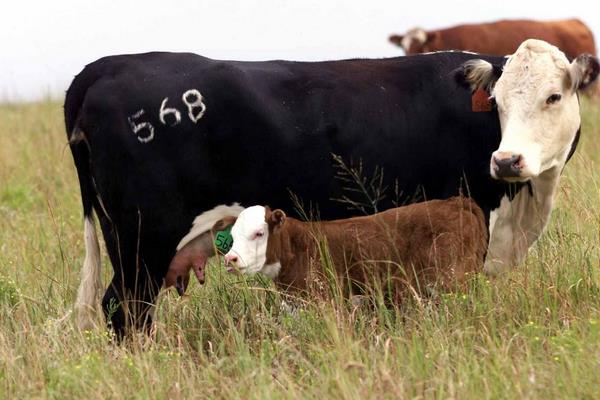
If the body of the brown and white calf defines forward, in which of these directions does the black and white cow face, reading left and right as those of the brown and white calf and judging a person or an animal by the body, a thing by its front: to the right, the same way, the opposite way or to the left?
the opposite way

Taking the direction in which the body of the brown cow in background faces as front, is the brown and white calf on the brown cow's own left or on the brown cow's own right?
on the brown cow's own left

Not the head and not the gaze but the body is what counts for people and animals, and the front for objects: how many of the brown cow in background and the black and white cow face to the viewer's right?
1

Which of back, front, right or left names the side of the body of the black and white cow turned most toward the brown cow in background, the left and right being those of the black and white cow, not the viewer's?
left

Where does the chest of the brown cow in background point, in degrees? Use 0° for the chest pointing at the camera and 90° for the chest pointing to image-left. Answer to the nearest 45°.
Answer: approximately 90°

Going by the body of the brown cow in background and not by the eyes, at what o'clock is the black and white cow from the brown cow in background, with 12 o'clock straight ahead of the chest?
The black and white cow is roughly at 9 o'clock from the brown cow in background.

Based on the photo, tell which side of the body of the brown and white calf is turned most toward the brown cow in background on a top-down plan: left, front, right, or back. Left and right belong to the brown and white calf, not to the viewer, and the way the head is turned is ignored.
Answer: right

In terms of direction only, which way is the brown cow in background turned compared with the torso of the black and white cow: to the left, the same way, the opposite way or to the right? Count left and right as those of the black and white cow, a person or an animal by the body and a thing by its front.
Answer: the opposite way

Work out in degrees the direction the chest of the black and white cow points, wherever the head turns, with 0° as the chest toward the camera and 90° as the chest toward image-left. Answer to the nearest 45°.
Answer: approximately 270°

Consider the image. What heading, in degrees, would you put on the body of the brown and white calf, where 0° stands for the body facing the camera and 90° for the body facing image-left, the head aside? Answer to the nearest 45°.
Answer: approximately 90°

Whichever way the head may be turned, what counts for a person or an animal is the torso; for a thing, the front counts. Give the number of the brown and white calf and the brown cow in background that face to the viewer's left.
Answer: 2
